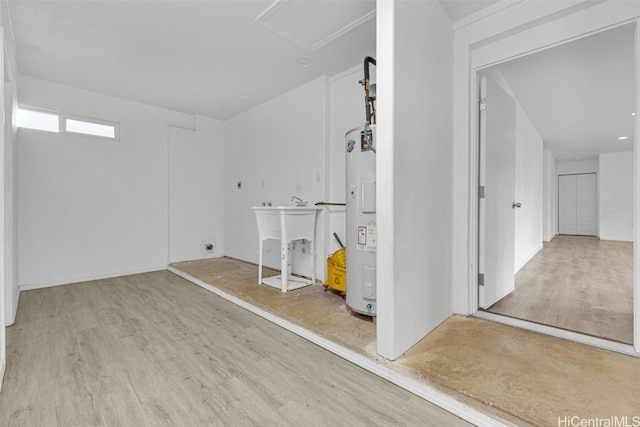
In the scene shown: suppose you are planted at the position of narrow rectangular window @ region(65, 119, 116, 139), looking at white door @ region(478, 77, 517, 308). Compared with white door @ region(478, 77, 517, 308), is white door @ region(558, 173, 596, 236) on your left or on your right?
left

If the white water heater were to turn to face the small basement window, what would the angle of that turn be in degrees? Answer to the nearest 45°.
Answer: approximately 90° to its right

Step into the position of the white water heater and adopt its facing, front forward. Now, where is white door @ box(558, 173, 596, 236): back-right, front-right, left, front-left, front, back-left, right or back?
back-left

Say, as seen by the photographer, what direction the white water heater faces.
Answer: facing the viewer

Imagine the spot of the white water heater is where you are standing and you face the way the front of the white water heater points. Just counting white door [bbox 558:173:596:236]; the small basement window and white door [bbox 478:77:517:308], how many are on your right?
1

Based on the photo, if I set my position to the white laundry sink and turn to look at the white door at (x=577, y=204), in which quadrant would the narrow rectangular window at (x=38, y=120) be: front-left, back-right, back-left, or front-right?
back-left

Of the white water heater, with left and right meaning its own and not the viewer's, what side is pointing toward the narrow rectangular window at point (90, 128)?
right

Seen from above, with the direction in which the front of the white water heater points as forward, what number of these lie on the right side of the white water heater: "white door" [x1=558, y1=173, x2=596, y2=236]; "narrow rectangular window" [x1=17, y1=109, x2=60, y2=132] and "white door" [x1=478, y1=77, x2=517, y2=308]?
1

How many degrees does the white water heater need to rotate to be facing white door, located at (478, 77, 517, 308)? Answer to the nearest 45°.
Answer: approximately 90° to its left

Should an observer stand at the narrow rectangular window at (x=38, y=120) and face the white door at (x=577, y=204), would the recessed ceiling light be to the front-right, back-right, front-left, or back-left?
front-right

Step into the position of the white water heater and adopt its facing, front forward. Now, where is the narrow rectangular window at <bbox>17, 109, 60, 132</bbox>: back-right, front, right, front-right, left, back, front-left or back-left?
right

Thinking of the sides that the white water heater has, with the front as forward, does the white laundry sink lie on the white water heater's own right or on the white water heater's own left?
on the white water heater's own right
